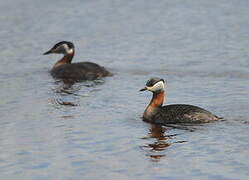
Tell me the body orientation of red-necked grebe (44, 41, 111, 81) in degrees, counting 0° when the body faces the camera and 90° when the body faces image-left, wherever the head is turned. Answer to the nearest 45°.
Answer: approximately 90°

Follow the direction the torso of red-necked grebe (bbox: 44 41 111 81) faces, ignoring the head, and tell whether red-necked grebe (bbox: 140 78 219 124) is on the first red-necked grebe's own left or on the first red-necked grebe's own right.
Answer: on the first red-necked grebe's own left

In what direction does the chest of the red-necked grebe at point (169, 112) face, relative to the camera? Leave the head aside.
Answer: to the viewer's left

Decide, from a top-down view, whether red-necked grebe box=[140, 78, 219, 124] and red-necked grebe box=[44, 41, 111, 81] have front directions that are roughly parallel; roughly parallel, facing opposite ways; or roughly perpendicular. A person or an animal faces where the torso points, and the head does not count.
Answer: roughly parallel

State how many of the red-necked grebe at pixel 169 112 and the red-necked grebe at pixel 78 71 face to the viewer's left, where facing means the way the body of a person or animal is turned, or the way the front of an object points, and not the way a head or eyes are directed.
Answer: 2

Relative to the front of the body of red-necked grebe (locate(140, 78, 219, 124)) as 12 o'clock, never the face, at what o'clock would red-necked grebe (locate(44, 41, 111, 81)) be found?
red-necked grebe (locate(44, 41, 111, 81)) is roughly at 2 o'clock from red-necked grebe (locate(140, 78, 219, 124)).
